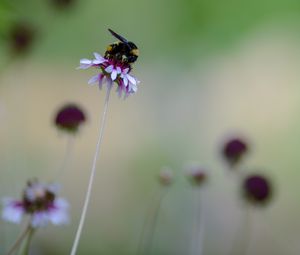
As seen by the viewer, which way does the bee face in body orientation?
to the viewer's right

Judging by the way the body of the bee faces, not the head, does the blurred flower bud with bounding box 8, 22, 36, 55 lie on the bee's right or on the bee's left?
on the bee's left

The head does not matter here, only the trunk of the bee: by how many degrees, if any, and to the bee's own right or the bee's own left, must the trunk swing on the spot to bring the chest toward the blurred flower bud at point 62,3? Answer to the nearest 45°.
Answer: approximately 90° to the bee's own left
